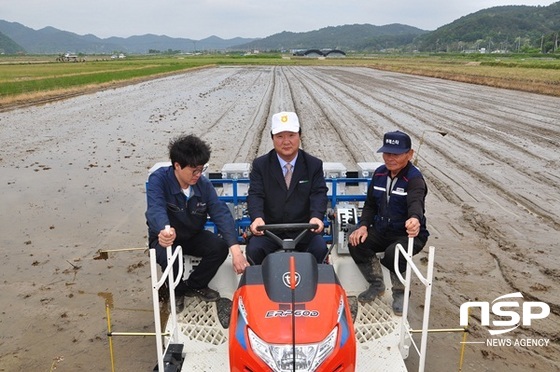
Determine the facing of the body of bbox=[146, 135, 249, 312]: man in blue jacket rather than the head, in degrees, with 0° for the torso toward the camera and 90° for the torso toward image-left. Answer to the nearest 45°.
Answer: approximately 315°

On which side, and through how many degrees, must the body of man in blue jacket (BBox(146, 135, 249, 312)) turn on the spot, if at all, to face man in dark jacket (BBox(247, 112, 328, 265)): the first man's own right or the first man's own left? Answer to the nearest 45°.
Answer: approximately 45° to the first man's own left

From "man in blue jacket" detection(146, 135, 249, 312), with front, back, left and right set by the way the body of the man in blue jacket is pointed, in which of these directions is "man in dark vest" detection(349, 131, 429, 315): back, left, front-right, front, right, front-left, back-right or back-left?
front-left

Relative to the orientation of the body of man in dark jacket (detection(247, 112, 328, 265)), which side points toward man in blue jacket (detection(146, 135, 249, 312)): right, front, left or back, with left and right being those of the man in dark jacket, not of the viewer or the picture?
right

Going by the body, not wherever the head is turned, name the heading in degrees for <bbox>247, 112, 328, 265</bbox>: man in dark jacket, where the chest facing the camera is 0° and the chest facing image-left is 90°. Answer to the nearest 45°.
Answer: approximately 0°
